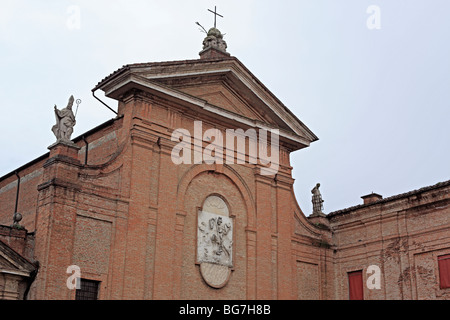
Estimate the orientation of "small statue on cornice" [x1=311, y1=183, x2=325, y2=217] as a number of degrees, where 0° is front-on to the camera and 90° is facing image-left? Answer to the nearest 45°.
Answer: approximately 45°
